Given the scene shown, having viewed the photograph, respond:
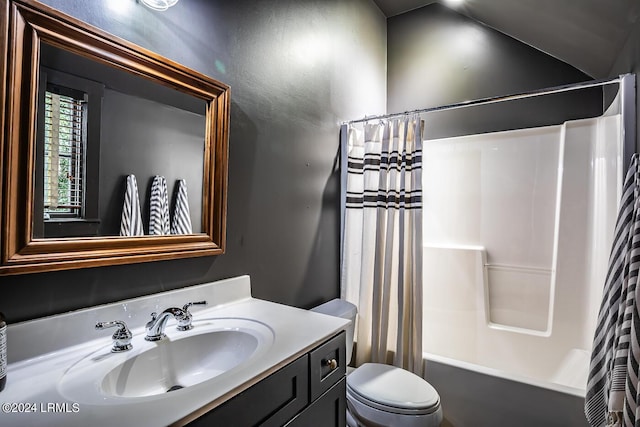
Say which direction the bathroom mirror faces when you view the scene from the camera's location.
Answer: facing the viewer and to the right of the viewer

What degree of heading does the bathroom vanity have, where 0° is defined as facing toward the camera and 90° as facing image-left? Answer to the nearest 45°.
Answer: approximately 315°

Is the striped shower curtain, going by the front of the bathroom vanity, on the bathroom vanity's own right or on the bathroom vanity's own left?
on the bathroom vanity's own left

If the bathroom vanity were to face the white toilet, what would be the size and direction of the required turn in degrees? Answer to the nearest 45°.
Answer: approximately 45° to its left

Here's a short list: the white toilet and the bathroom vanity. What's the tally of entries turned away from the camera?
0

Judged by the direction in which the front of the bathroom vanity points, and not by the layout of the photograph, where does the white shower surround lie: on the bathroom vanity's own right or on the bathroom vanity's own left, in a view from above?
on the bathroom vanity's own left

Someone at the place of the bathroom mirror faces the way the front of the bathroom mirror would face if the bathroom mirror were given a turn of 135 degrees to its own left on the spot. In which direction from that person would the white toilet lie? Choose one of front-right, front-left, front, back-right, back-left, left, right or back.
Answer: right

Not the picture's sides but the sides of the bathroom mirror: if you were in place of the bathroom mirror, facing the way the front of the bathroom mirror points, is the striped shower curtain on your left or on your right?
on your left

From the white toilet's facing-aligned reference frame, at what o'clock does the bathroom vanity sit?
The bathroom vanity is roughly at 3 o'clock from the white toilet.
